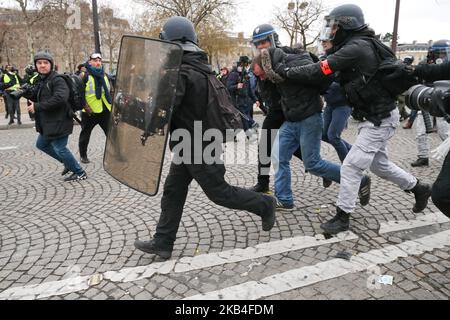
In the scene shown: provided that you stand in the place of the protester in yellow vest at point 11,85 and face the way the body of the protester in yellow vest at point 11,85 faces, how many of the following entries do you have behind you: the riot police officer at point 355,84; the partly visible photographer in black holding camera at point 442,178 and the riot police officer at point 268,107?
0

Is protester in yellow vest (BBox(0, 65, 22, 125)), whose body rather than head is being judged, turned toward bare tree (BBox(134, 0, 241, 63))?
no

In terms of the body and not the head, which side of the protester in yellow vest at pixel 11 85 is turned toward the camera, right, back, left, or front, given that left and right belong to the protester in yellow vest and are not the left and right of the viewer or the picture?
front

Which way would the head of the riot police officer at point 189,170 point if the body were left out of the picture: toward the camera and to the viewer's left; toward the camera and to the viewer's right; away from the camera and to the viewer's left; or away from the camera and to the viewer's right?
away from the camera and to the viewer's left

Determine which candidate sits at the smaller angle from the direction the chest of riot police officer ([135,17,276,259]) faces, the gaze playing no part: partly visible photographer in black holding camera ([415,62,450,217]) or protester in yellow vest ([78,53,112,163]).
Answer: the protester in yellow vest

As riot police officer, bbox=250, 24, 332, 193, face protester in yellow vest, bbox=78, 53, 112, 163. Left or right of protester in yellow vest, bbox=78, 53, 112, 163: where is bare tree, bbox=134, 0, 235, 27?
right

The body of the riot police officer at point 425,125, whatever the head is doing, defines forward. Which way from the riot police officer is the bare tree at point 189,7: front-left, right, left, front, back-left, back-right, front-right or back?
front-right

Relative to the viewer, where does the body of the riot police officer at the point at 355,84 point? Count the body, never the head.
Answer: to the viewer's left

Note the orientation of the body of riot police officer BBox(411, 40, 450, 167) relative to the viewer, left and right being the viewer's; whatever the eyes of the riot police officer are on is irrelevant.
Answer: facing to the left of the viewer

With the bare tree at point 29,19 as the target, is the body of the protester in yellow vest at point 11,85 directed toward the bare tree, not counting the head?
no

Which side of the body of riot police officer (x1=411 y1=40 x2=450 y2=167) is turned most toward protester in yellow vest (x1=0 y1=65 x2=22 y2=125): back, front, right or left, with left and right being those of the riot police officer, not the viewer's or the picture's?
front

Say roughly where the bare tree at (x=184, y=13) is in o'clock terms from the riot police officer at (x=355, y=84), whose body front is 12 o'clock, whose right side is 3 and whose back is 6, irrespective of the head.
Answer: The bare tree is roughly at 2 o'clock from the riot police officer.

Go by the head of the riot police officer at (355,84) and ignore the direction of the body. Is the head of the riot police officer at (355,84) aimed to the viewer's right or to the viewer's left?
to the viewer's left

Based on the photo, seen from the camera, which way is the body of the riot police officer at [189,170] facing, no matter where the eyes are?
to the viewer's left
